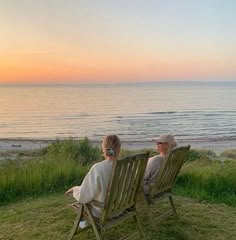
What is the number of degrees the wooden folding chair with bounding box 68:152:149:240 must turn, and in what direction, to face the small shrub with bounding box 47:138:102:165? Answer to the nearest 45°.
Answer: approximately 45° to its right

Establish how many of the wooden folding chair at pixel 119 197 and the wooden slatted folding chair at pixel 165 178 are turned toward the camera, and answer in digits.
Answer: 0

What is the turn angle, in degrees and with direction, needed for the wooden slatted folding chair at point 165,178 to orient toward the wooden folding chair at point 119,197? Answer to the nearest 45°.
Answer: approximately 90° to its left

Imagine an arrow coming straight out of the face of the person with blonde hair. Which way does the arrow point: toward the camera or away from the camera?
away from the camera

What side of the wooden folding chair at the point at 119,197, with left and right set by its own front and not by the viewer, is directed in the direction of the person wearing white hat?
right

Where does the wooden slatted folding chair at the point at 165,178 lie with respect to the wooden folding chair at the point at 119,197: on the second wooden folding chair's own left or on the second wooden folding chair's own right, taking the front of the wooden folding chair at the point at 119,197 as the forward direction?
on the second wooden folding chair's own right

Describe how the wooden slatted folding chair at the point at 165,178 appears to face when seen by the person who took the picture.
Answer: facing away from the viewer and to the left of the viewer

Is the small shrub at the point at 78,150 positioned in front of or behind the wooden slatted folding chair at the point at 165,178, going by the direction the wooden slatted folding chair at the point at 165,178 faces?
in front

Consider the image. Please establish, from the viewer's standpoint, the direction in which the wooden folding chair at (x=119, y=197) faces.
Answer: facing away from the viewer and to the left of the viewer

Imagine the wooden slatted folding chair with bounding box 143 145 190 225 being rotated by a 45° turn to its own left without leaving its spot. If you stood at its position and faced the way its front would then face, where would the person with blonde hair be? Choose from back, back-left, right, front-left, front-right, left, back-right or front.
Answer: front-left
